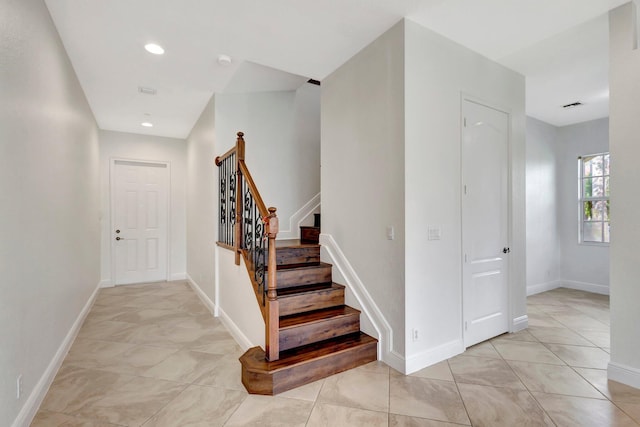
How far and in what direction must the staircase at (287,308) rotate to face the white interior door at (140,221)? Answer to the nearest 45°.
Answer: approximately 180°

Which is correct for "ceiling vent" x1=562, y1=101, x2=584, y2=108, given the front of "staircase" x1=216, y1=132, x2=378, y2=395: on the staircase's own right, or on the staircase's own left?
on the staircase's own left

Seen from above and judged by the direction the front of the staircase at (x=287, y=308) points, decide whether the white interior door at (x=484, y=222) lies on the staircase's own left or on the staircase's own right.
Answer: on the staircase's own left

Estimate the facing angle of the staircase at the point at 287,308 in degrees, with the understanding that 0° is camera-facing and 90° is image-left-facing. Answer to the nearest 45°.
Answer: approximately 315°

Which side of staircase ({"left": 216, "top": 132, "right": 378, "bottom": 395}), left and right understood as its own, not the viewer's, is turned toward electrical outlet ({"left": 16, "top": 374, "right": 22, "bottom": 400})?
right

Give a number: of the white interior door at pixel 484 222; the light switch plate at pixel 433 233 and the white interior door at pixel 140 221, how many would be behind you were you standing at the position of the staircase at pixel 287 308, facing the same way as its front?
1
